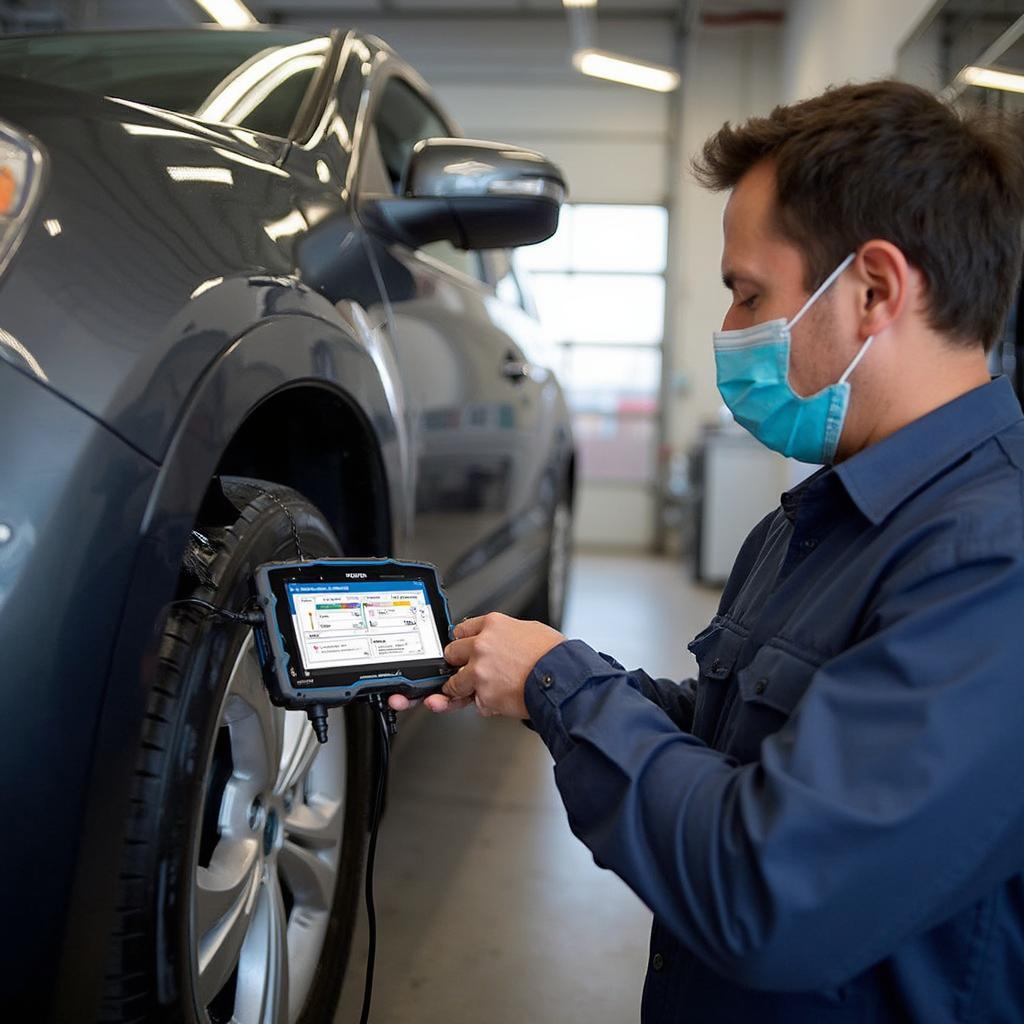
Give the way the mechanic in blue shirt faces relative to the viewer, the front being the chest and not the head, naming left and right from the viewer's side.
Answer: facing to the left of the viewer

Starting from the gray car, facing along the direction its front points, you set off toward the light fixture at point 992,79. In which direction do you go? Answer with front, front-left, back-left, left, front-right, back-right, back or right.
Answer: back

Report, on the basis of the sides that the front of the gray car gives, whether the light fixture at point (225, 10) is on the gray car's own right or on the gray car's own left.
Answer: on the gray car's own right

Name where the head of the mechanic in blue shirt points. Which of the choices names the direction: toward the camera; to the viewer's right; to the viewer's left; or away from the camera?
to the viewer's left

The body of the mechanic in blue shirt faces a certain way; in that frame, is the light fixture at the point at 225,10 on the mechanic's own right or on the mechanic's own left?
on the mechanic's own right

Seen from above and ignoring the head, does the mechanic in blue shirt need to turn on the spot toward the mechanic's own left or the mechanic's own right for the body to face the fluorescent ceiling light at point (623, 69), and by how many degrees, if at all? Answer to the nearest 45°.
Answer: approximately 90° to the mechanic's own right
